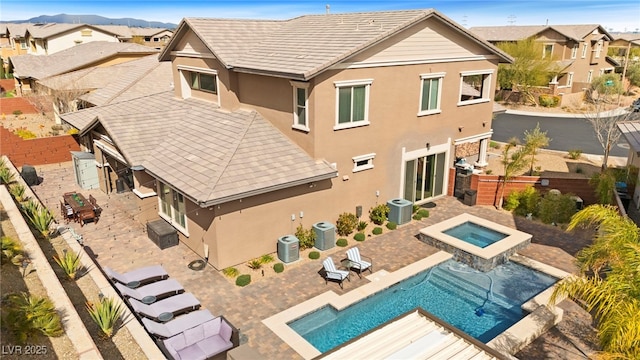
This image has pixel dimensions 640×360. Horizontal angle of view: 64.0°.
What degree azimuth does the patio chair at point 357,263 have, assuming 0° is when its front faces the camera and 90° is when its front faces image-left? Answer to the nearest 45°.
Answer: approximately 315°

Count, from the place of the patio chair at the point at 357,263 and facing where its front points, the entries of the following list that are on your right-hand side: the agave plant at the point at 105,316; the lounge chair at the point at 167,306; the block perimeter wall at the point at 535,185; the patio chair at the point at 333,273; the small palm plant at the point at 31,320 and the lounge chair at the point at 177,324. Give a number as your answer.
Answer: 5

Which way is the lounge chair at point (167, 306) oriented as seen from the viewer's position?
to the viewer's right

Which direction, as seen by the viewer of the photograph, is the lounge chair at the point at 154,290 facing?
facing to the right of the viewer

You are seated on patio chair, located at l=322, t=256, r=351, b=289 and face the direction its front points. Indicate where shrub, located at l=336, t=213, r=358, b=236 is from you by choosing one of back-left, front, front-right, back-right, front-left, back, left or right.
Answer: back-left

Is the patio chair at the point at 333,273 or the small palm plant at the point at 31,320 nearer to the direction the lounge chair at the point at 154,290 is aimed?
the patio chair

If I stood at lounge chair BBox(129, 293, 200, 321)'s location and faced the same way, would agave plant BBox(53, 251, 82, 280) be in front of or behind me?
behind

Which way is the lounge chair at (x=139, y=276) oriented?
to the viewer's right

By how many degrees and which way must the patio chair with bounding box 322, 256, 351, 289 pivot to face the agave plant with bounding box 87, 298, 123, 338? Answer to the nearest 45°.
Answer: approximately 90° to its right

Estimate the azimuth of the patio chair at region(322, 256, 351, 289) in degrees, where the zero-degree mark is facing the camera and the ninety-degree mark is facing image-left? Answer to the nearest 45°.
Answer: approximately 315°

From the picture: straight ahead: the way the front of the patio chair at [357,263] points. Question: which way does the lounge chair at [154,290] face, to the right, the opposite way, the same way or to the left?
to the left

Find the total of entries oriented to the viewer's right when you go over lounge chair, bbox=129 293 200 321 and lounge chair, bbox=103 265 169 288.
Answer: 2

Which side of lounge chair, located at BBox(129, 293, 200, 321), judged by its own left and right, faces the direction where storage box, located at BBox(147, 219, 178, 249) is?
left

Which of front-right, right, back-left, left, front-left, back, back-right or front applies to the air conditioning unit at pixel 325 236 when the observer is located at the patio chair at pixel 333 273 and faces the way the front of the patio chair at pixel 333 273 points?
back-left

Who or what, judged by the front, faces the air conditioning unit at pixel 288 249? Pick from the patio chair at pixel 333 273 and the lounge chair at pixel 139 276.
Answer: the lounge chair

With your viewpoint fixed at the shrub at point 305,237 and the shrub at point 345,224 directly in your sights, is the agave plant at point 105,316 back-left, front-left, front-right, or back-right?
back-right
